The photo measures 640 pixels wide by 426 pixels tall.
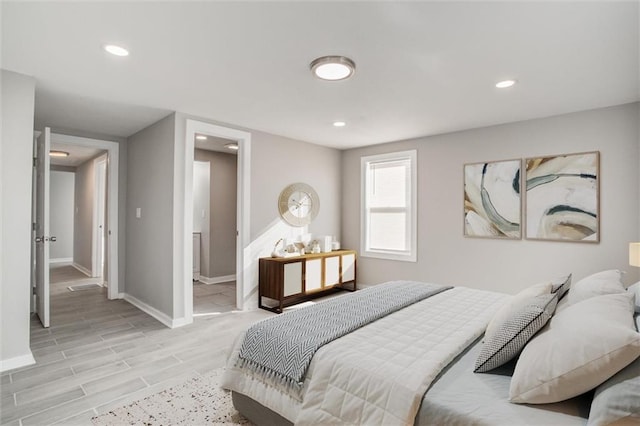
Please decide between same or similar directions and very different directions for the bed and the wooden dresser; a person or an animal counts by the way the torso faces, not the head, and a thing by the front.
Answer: very different directions

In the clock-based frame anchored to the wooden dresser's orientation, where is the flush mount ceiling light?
The flush mount ceiling light is roughly at 1 o'clock from the wooden dresser.

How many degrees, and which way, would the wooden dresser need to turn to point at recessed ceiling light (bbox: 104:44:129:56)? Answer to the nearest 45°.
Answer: approximately 90° to its right

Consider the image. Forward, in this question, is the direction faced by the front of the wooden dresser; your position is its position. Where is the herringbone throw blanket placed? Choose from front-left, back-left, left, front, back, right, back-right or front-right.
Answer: front-right

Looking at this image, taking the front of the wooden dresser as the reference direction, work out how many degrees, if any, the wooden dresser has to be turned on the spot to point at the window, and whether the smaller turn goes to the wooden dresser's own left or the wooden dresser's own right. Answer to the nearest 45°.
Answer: approximately 90° to the wooden dresser's own left

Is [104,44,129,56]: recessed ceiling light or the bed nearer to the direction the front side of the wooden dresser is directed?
the bed
